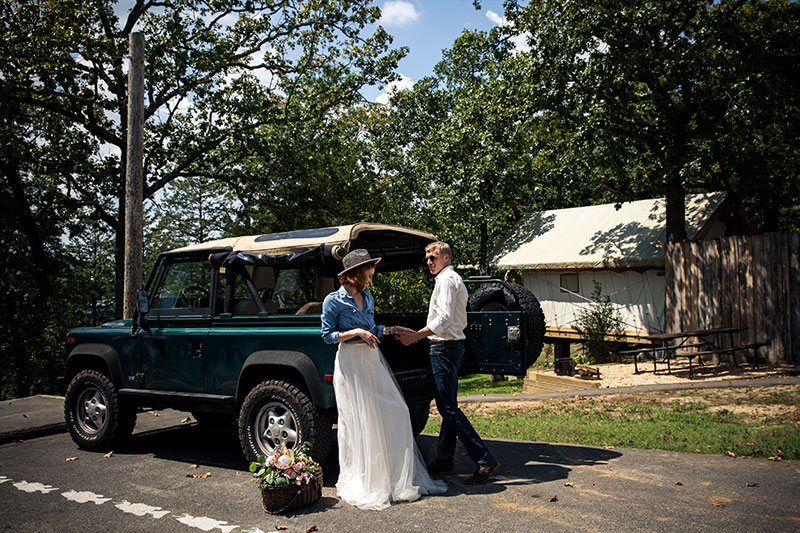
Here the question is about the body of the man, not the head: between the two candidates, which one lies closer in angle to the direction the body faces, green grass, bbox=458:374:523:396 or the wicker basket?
the wicker basket

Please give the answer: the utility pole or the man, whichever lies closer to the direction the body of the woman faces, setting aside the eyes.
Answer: the man

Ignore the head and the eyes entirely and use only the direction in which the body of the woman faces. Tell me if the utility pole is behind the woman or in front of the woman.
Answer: behind

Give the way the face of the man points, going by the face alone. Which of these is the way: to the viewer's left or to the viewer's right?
to the viewer's left

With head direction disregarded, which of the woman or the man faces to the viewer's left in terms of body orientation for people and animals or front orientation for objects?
the man

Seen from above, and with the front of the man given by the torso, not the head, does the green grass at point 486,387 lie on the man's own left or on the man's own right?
on the man's own right

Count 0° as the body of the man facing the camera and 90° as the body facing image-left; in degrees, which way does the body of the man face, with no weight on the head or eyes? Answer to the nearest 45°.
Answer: approximately 90°

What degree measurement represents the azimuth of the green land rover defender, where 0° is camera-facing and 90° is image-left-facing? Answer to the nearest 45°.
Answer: approximately 135°

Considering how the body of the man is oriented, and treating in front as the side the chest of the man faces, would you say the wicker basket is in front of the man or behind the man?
in front

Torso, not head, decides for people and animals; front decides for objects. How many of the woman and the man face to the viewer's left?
1
